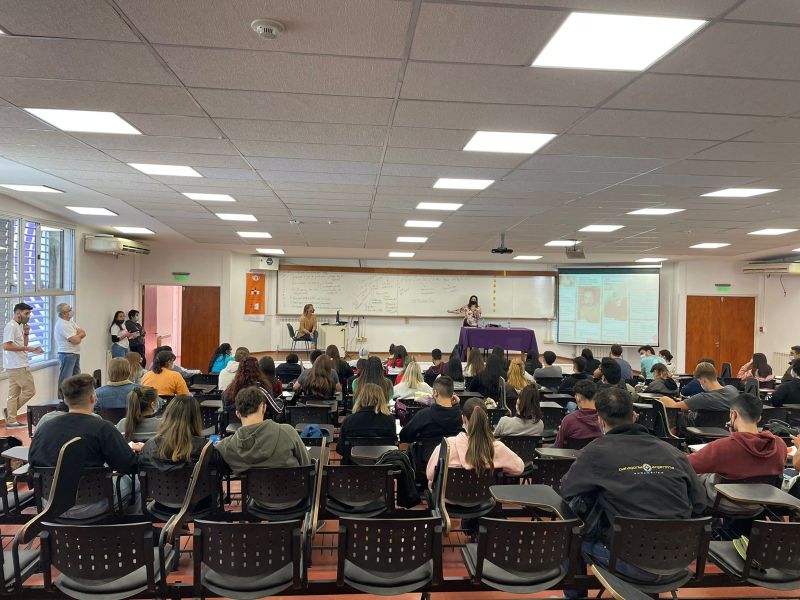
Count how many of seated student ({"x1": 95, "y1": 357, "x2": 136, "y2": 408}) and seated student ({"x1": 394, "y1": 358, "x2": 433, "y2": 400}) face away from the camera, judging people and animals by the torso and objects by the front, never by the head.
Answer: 2

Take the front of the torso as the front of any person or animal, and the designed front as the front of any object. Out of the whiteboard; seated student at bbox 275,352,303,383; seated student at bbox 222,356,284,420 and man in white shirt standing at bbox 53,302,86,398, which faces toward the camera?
the whiteboard

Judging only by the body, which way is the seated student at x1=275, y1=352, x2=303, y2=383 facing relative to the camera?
away from the camera

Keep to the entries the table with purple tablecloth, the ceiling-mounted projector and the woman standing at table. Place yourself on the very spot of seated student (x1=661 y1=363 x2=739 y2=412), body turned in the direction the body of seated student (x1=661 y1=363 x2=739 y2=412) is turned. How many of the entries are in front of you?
3

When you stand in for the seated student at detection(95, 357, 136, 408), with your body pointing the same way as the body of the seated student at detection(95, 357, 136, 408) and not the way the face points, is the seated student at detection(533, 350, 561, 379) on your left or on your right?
on your right

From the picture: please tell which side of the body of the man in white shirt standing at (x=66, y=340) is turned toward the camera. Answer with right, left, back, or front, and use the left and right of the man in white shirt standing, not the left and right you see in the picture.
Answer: right

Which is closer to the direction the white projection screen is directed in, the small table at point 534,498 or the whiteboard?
the small table

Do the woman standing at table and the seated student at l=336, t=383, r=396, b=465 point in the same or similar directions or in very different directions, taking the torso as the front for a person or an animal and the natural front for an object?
very different directions

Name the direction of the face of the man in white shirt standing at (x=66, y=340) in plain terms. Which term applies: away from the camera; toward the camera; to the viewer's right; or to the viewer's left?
to the viewer's right

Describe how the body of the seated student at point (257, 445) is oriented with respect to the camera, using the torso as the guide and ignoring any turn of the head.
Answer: away from the camera

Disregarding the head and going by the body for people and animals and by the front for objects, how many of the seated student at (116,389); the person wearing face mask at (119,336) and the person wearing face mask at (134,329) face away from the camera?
1

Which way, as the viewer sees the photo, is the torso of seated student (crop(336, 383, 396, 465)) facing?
away from the camera

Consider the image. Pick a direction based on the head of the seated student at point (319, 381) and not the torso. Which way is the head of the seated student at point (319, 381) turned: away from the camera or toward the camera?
away from the camera

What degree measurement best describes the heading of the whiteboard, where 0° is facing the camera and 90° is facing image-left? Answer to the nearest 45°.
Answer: approximately 0°

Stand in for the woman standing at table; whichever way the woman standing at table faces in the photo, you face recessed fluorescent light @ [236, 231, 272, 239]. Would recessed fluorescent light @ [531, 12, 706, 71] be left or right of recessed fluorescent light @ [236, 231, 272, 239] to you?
left

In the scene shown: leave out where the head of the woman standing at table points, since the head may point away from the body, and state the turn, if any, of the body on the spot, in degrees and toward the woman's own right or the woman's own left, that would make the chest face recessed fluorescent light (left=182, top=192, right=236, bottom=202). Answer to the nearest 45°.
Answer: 0° — they already face it
